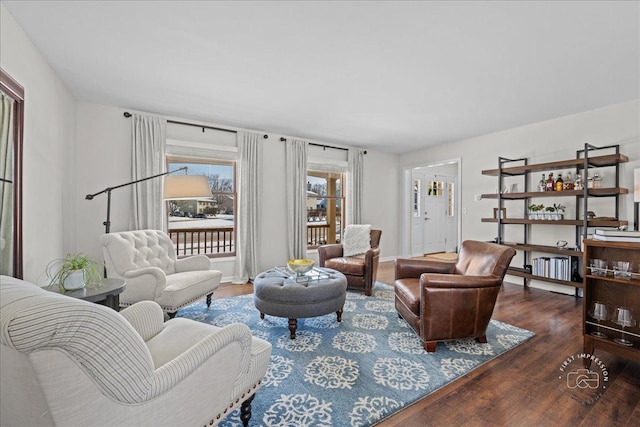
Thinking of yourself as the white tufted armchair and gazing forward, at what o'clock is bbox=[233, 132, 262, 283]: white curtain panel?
The white curtain panel is roughly at 9 o'clock from the white tufted armchair.

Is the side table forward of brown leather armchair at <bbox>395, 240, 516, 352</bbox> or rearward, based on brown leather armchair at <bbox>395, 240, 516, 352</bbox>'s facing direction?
forward

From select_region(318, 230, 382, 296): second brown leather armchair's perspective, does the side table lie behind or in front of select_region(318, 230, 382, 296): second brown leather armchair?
in front

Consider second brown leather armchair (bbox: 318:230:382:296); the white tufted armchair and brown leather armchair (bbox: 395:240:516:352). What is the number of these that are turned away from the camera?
0

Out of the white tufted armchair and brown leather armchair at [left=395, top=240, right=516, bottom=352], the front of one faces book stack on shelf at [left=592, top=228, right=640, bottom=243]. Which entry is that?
the white tufted armchair

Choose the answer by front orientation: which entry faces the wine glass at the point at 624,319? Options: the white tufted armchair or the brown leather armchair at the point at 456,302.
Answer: the white tufted armchair

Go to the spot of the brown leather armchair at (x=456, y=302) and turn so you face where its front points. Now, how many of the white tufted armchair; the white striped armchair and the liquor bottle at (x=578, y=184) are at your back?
1

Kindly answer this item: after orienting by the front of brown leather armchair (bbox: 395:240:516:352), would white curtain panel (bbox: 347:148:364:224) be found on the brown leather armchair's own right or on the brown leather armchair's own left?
on the brown leather armchair's own right

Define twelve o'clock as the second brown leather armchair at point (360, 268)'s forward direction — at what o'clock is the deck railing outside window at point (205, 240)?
The deck railing outside window is roughly at 2 o'clock from the second brown leather armchair.

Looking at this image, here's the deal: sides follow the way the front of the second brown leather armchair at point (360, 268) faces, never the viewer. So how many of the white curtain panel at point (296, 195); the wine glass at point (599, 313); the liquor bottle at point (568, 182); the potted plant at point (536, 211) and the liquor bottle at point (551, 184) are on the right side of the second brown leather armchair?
1

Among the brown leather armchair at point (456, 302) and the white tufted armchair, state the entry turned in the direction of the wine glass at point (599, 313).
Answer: the white tufted armchair

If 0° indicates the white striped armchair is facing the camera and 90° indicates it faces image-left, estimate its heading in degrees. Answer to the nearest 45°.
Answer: approximately 225°

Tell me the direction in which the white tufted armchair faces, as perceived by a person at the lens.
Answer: facing the viewer and to the right of the viewer

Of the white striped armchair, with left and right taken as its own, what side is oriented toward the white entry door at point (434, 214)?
front

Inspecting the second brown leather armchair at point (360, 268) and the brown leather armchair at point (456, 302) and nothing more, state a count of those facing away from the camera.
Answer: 0

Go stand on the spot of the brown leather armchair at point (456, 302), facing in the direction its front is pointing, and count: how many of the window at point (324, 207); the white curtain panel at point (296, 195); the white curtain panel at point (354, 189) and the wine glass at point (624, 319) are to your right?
3

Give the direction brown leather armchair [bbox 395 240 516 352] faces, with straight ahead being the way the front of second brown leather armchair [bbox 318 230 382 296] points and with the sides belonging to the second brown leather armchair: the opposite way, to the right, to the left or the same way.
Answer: the same way

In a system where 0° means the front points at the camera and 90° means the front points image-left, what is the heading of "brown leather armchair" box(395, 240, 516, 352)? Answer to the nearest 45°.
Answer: approximately 45°

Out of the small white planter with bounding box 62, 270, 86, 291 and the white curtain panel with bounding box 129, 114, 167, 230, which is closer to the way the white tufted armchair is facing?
the small white planter
